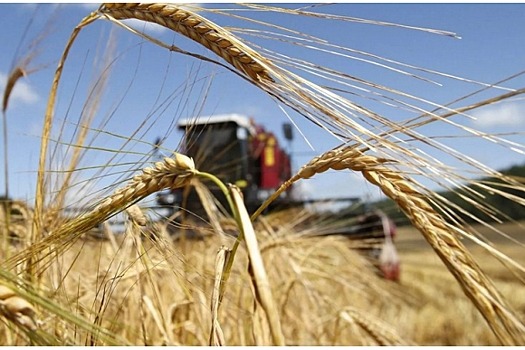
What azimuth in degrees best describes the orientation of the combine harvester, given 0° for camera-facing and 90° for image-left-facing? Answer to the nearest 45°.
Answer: approximately 45°
